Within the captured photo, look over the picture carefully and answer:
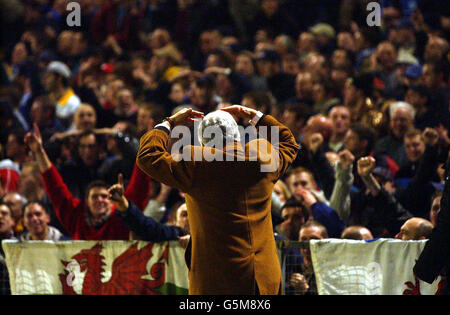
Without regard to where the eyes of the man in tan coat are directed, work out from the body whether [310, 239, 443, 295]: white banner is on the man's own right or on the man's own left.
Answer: on the man's own right

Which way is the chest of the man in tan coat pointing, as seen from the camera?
away from the camera

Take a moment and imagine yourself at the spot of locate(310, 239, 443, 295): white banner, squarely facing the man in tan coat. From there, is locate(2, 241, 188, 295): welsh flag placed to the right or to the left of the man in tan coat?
right

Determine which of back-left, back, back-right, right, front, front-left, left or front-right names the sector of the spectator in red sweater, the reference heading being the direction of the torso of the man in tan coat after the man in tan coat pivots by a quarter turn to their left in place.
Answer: front-right

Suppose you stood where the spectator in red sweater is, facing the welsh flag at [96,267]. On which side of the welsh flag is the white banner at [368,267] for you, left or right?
left

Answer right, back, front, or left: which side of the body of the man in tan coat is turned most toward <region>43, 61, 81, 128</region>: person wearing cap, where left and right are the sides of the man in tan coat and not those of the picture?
front

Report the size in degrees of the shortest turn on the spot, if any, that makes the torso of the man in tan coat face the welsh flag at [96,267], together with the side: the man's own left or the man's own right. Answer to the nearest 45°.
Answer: approximately 45° to the man's own left
